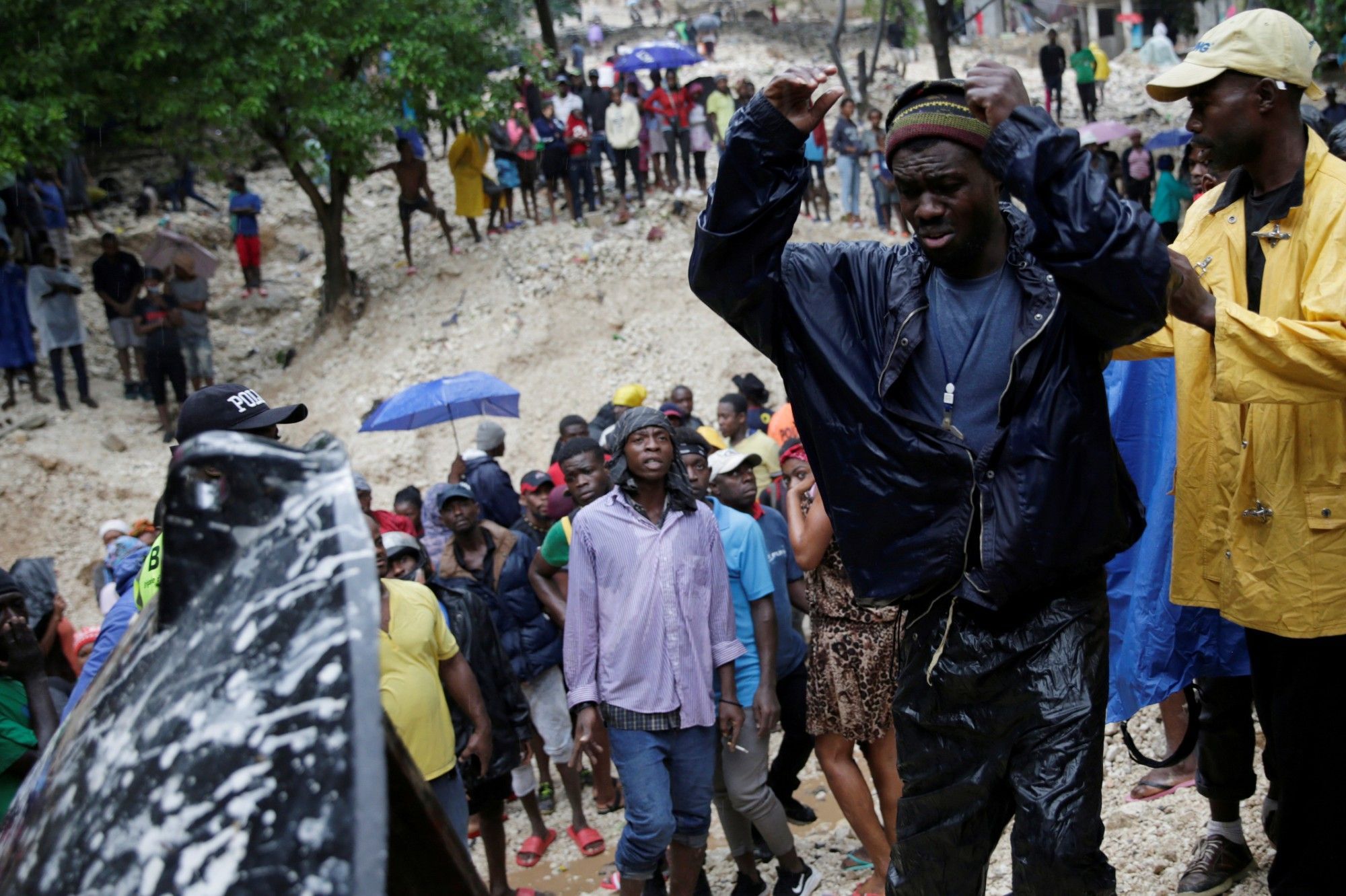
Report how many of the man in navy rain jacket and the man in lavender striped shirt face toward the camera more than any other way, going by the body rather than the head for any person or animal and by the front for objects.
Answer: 2

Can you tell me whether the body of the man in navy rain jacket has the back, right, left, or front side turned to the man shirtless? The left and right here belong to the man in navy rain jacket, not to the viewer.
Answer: back

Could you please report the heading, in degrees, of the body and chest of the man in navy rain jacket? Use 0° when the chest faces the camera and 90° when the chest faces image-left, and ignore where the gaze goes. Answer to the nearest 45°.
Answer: approximately 0°

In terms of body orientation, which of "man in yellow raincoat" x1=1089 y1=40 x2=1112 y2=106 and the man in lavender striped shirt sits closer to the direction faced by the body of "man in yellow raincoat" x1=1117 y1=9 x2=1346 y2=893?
the man in lavender striped shirt

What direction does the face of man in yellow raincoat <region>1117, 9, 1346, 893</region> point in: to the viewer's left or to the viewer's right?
to the viewer's left
